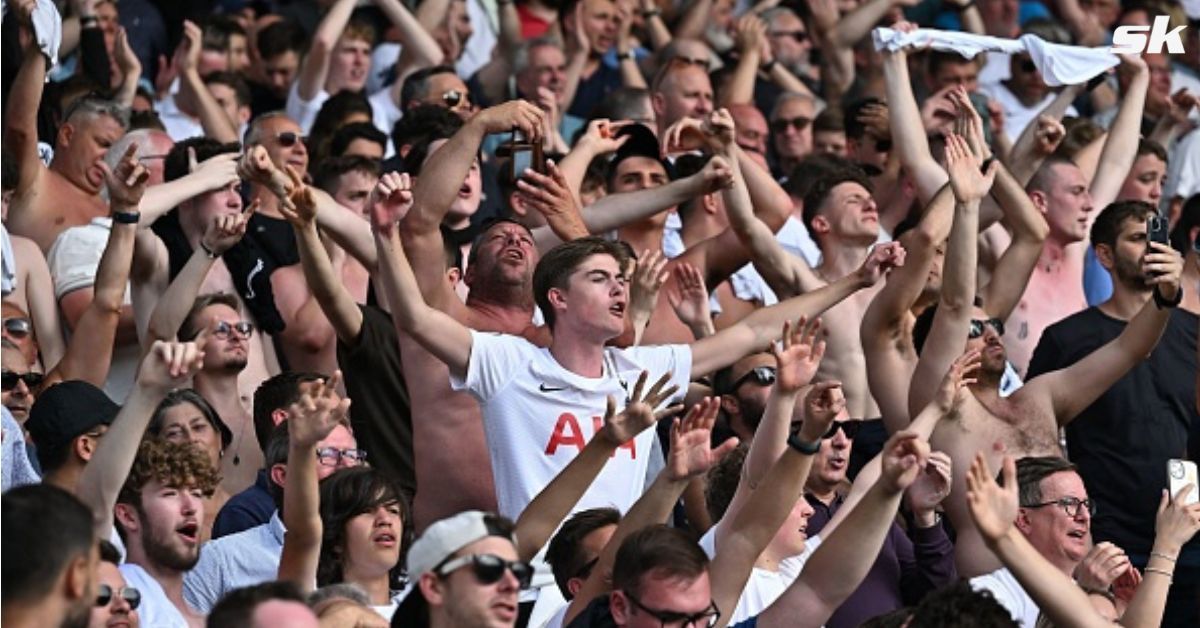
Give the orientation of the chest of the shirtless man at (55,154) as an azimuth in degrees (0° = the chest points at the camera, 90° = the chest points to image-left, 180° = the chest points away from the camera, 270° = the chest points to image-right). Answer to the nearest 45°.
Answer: approximately 315°

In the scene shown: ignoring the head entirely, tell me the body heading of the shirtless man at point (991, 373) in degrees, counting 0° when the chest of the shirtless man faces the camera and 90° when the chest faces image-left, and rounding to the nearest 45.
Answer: approximately 315°

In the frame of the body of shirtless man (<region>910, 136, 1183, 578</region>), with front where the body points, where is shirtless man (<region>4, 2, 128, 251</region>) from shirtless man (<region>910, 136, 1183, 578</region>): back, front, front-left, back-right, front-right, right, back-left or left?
back-right
